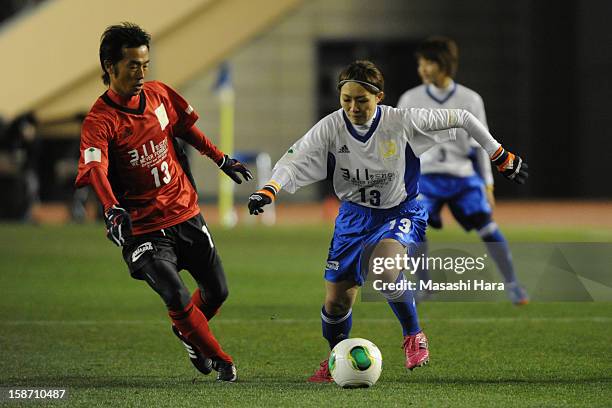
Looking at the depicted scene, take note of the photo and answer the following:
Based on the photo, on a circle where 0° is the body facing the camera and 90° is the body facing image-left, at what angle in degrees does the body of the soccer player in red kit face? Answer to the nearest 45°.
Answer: approximately 315°

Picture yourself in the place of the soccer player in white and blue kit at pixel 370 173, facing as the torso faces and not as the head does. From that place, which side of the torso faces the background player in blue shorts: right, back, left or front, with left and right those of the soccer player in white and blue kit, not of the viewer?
back

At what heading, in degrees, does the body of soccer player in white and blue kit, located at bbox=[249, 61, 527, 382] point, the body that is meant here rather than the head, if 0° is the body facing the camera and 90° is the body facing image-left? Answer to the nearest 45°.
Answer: approximately 0°

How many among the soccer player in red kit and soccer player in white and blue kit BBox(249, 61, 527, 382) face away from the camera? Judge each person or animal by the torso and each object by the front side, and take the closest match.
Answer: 0

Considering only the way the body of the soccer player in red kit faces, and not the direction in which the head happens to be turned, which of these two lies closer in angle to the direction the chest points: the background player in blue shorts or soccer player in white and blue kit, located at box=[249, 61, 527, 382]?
the soccer player in white and blue kit

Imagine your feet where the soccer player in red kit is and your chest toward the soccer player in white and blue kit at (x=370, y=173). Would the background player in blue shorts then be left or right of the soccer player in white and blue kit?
left

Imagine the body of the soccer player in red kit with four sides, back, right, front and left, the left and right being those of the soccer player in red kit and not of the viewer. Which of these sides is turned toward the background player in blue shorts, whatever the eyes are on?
left

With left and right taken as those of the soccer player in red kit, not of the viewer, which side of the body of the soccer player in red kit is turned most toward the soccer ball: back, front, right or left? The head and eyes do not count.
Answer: front

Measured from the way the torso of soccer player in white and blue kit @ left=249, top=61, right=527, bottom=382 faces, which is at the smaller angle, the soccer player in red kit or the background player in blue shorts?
the soccer player in red kit
